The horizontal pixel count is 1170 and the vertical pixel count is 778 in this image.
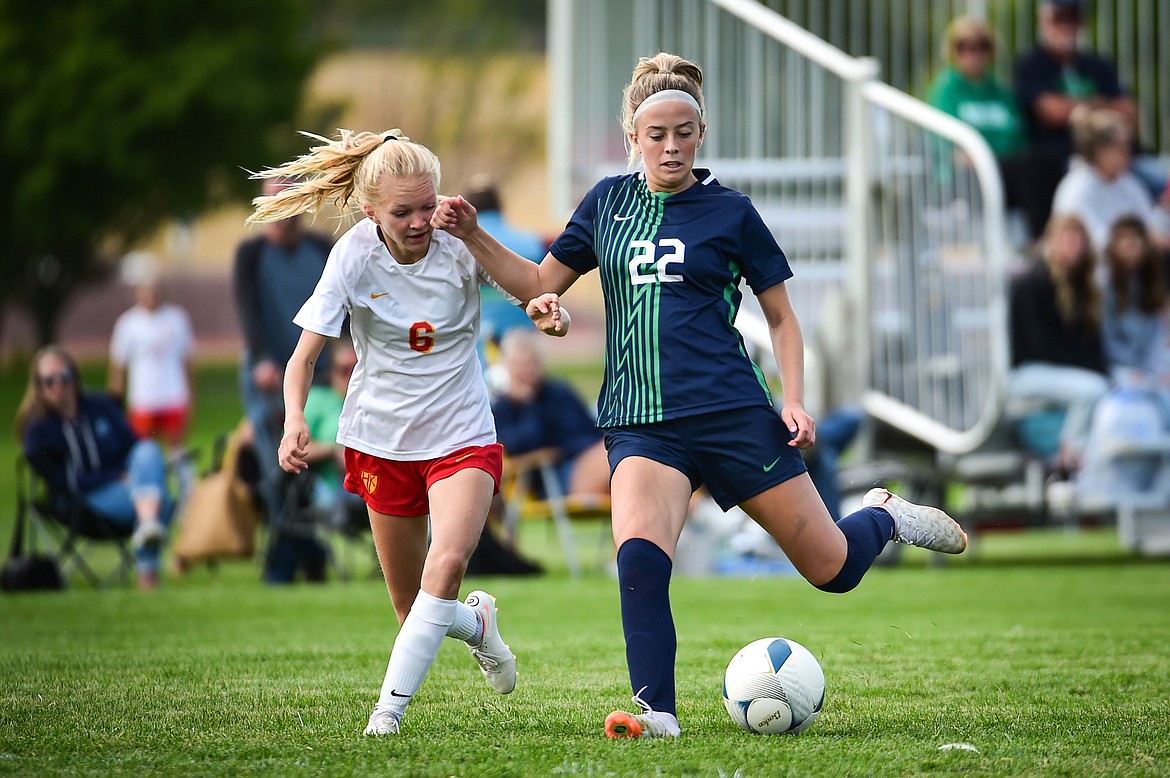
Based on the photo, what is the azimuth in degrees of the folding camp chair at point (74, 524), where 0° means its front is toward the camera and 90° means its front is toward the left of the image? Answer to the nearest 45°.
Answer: approximately 315°

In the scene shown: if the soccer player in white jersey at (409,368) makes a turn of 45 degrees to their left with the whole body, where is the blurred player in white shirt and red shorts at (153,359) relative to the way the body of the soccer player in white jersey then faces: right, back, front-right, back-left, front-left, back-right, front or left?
back-left

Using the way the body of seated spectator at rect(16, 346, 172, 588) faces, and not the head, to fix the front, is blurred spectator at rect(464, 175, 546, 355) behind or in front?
in front

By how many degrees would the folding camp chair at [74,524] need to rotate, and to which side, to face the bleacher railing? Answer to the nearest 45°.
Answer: approximately 45° to its left

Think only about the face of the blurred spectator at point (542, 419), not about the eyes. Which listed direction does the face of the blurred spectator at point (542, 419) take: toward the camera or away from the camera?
toward the camera

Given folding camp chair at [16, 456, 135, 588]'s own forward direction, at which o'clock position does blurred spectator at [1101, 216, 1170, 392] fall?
The blurred spectator is roughly at 11 o'clock from the folding camp chair.

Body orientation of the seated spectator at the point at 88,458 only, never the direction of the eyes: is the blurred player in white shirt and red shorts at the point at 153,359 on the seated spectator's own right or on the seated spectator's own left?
on the seated spectator's own left

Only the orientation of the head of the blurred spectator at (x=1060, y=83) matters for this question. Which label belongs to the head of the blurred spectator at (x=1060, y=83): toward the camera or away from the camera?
toward the camera

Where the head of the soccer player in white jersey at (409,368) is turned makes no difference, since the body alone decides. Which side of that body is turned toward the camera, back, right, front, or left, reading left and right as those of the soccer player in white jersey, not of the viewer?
front

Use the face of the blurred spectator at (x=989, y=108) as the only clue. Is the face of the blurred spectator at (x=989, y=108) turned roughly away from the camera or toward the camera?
toward the camera

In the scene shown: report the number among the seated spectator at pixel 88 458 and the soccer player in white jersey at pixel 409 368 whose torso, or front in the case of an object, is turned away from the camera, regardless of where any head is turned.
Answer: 0

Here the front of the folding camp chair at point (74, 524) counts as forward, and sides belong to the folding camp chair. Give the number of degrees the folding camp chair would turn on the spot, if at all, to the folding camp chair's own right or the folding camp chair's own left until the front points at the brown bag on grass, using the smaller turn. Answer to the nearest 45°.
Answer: approximately 45° to the folding camp chair's own left

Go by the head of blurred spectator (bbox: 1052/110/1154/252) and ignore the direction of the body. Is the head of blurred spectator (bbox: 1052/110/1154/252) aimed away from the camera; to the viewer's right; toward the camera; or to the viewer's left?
toward the camera

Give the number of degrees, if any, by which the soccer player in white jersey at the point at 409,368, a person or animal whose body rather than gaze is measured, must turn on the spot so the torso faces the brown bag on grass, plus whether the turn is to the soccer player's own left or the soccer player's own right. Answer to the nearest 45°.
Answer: approximately 180°

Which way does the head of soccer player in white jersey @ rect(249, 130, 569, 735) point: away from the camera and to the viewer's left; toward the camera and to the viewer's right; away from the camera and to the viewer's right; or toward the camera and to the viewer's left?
toward the camera and to the viewer's right

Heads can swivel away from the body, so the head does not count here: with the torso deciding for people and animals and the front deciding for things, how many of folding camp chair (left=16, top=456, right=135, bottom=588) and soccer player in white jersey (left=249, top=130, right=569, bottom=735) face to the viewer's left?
0

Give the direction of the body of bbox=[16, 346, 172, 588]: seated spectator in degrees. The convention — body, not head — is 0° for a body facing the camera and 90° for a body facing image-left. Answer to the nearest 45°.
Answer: approximately 315°

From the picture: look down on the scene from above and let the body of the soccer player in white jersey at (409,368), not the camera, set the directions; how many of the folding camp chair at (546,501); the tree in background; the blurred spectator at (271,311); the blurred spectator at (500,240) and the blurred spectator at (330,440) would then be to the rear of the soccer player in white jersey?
5

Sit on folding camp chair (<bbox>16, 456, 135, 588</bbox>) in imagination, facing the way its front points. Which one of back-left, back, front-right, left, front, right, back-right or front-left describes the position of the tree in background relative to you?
back-left
